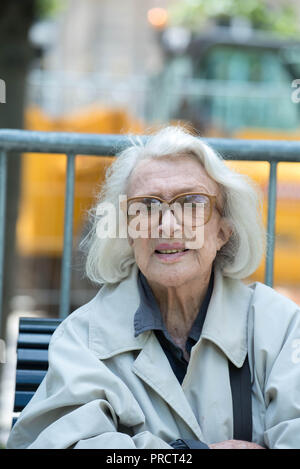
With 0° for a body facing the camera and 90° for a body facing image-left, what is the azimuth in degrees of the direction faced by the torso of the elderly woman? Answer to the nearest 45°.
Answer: approximately 0°
